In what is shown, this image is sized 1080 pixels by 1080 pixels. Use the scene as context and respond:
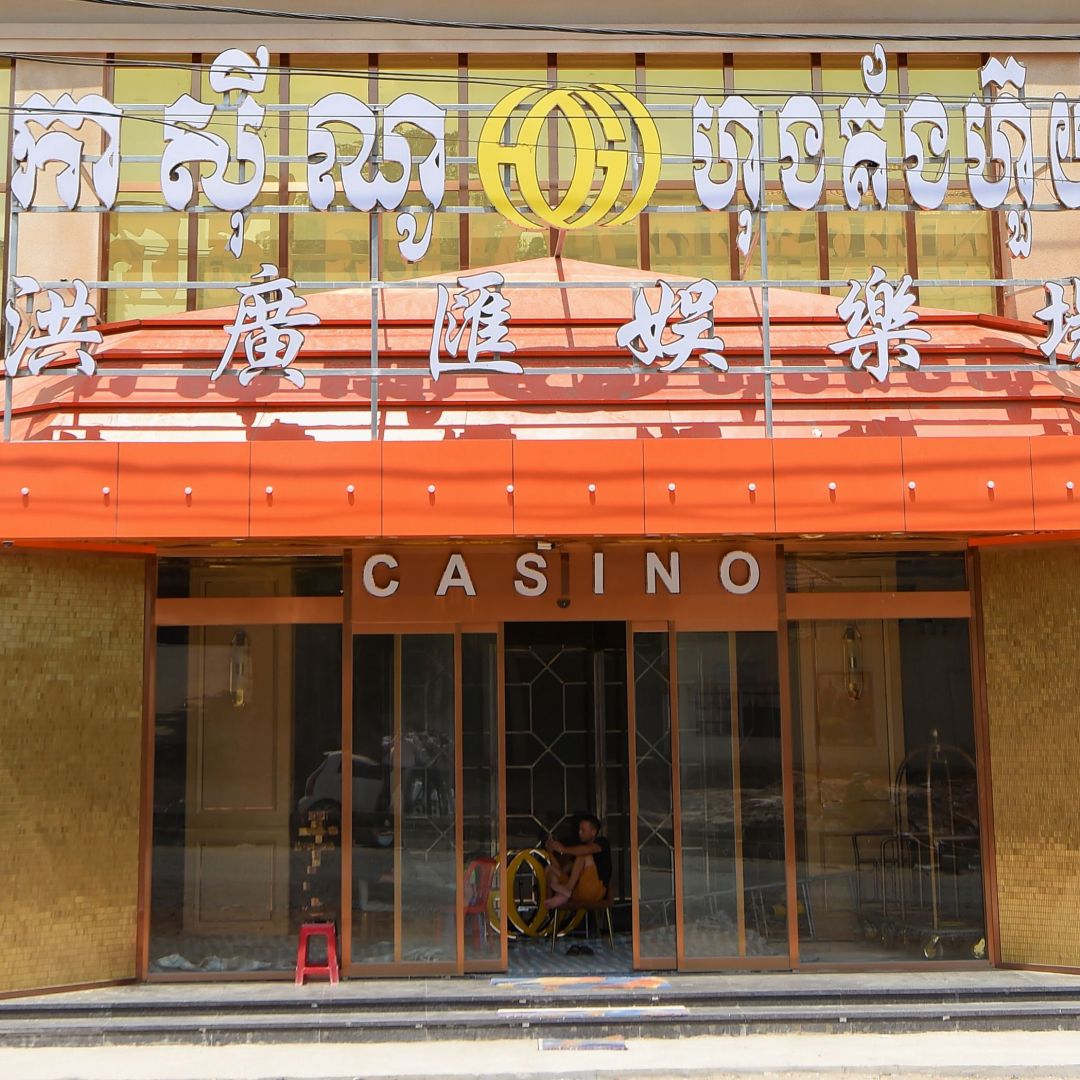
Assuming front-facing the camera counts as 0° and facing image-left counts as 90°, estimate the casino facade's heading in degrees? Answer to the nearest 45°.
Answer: approximately 0°
